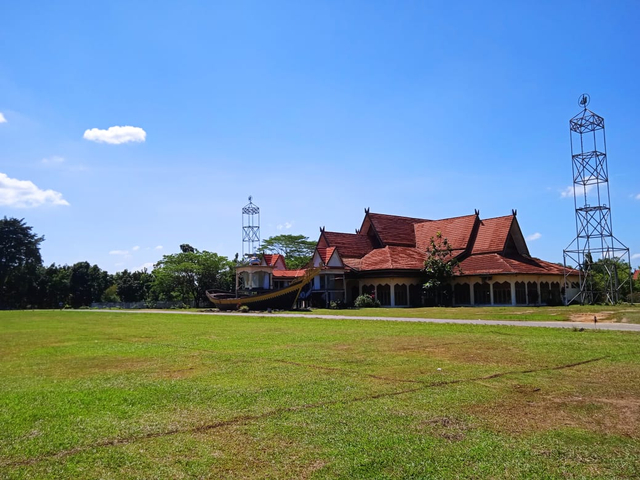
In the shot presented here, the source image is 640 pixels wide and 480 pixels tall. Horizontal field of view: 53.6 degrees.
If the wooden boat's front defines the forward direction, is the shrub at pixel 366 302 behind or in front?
in front

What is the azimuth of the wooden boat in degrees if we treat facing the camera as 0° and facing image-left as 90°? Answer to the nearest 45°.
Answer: approximately 270°

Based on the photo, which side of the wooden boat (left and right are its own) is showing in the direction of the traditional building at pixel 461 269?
front

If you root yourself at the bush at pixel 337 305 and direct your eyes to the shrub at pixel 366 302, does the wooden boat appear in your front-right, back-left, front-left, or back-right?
back-right

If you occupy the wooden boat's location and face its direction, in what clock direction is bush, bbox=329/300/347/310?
The bush is roughly at 11 o'clock from the wooden boat.

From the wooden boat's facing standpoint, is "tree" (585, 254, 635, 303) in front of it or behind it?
in front
